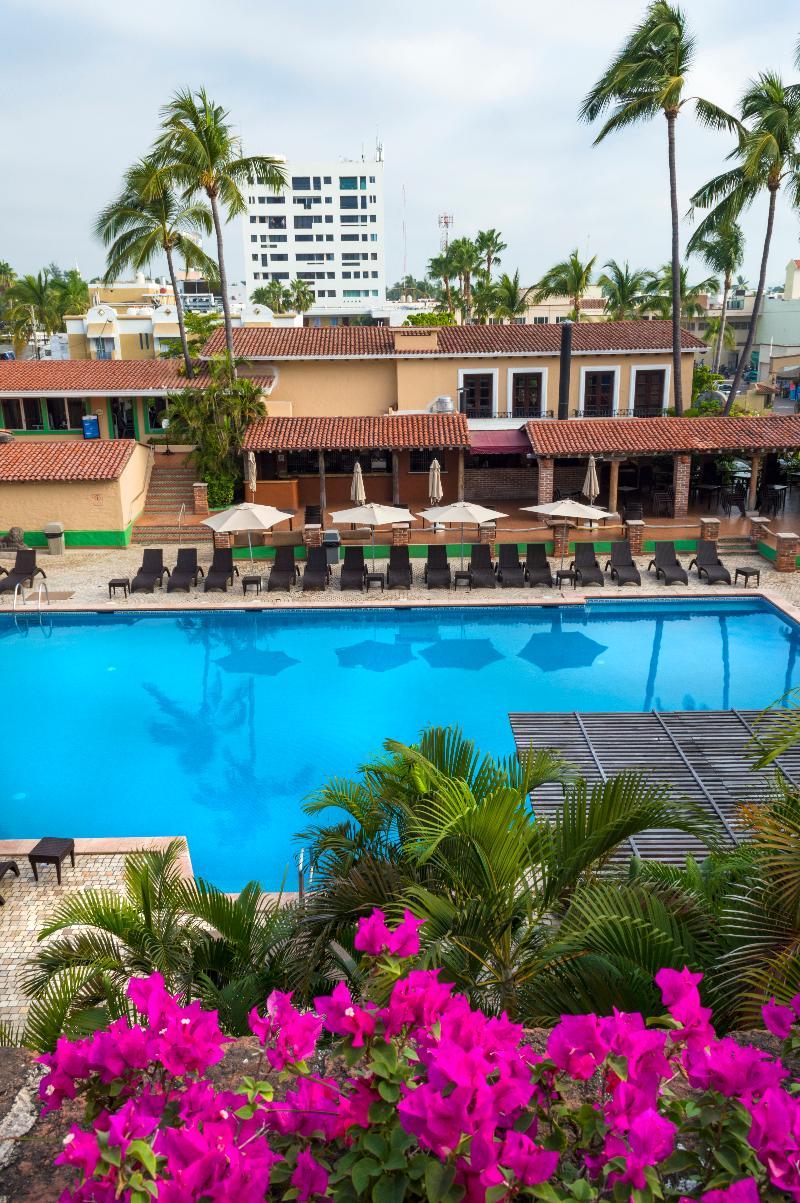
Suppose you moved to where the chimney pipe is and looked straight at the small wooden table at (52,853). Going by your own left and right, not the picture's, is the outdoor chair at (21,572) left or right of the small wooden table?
right

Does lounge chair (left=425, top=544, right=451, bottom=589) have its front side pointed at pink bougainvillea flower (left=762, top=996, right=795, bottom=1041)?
yes

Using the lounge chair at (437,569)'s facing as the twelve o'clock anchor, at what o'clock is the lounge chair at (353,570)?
the lounge chair at (353,570) is roughly at 3 o'clock from the lounge chair at (437,569).

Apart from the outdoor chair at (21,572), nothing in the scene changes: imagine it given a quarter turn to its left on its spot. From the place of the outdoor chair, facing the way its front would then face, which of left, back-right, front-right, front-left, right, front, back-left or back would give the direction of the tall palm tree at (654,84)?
front-left

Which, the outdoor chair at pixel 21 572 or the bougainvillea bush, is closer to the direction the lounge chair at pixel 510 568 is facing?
the bougainvillea bush

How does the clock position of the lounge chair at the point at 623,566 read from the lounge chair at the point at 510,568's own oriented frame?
the lounge chair at the point at 623,566 is roughly at 9 o'clock from the lounge chair at the point at 510,568.

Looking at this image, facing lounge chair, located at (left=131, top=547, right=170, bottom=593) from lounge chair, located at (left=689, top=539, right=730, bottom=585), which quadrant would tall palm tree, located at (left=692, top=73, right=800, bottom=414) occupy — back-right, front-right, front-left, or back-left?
back-right

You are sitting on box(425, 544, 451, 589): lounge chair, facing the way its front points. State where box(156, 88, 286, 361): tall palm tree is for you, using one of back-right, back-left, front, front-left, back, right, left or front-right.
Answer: back-right

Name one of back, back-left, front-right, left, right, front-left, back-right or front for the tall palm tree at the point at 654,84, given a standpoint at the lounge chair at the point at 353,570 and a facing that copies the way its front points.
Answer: back-left
